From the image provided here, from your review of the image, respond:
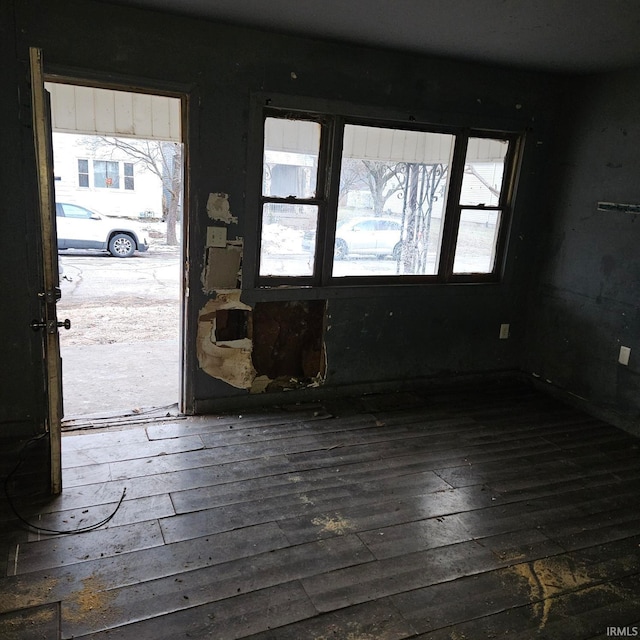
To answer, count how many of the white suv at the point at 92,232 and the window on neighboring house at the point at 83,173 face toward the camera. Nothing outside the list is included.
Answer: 1

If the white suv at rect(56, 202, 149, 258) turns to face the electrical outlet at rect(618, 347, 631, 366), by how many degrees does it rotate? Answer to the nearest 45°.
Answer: approximately 45° to its right

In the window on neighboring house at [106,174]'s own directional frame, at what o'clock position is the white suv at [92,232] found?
The white suv is roughly at 12 o'clock from the window on neighboring house.

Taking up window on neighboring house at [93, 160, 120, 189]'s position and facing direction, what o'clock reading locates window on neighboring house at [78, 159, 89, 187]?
window on neighboring house at [78, 159, 89, 187] is roughly at 3 o'clock from window on neighboring house at [93, 160, 120, 189].

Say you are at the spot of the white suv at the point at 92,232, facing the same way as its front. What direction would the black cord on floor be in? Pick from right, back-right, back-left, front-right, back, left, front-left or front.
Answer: right

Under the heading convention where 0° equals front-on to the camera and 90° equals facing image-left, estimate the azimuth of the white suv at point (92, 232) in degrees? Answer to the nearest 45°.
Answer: approximately 270°

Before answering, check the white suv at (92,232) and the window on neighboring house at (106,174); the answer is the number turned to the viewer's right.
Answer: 1

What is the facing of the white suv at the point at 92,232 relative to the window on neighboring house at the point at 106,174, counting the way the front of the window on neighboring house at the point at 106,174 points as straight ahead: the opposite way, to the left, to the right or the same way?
to the left

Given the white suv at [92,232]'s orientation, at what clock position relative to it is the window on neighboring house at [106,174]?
The window on neighboring house is roughly at 9 o'clock from the white suv.

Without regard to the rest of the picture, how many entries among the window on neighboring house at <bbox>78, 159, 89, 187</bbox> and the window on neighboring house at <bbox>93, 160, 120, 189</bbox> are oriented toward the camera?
2

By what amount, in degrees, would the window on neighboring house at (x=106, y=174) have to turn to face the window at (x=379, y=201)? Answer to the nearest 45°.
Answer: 0° — it already faces it

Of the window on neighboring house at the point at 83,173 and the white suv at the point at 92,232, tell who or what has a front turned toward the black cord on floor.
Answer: the window on neighboring house

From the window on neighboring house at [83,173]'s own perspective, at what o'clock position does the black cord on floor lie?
The black cord on floor is roughly at 12 o'clock from the window on neighboring house.

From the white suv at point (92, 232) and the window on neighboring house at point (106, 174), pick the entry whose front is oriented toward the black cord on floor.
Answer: the window on neighboring house
